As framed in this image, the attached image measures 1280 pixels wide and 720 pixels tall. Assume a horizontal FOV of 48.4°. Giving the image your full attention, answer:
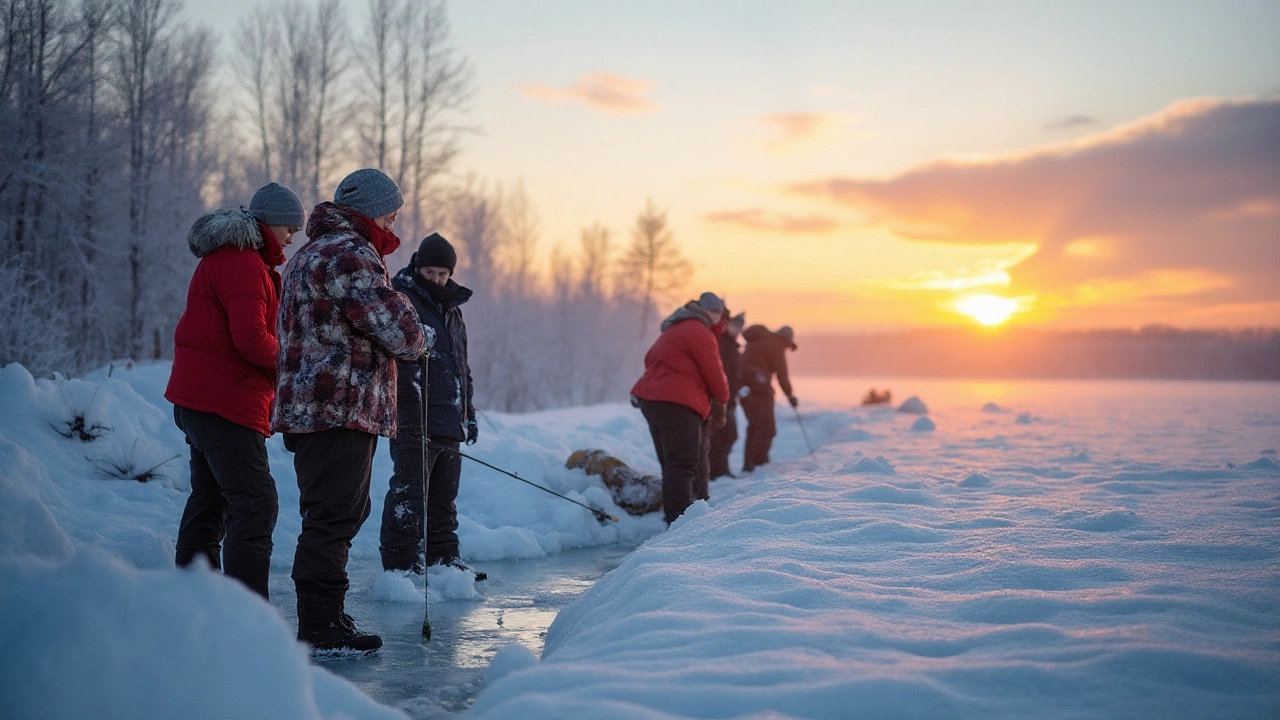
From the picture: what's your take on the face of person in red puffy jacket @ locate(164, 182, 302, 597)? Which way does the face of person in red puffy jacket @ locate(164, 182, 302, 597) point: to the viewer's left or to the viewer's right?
to the viewer's right

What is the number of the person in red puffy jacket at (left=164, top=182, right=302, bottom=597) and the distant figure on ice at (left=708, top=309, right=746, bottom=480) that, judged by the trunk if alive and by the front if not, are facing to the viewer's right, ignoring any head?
2

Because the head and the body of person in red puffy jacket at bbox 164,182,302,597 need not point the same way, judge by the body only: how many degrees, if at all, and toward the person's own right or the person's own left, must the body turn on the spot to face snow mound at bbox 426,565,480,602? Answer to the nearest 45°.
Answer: approximately 45° to the person's own left

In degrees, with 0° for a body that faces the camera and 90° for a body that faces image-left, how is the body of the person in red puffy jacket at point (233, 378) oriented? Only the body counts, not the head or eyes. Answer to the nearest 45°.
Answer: approximately 270°

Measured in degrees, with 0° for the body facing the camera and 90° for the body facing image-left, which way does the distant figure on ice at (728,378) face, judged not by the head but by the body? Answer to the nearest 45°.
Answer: approximately 270°

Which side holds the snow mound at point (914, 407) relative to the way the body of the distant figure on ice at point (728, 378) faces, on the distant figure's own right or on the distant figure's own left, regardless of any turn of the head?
on the distant figure's own left

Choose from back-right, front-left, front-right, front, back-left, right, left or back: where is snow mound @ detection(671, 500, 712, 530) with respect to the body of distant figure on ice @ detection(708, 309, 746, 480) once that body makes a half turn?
left

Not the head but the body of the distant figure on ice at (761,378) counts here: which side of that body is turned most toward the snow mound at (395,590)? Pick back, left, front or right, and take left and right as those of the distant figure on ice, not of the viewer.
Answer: right

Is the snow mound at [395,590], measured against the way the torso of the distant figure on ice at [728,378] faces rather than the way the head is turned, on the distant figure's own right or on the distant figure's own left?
on the distant figure's own right

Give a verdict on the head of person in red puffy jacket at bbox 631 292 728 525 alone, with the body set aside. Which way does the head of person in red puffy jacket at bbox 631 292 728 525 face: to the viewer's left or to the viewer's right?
to the viewer's right

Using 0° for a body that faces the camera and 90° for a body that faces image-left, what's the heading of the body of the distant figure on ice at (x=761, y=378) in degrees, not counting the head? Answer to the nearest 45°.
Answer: approximately 270°

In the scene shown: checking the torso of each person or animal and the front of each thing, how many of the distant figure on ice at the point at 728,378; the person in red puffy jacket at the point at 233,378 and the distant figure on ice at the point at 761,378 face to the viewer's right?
3
